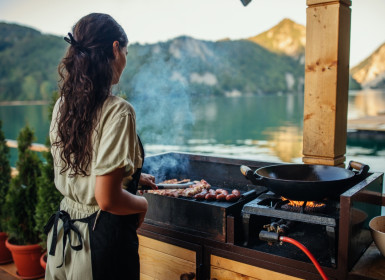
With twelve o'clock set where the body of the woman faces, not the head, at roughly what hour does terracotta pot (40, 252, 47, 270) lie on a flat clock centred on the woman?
The terracotta pot is roughly at 10 o'clock from the woman.

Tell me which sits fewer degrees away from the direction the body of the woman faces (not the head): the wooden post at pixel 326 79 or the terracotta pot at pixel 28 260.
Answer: the wooden post

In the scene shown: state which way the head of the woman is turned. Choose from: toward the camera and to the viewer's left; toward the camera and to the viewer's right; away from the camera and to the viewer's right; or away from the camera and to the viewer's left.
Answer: away from the camera and to the viewer's right

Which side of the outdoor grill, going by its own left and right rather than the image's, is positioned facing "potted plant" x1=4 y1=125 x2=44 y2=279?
right

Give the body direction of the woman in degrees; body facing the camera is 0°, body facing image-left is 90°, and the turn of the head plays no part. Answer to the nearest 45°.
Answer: approximately 225°

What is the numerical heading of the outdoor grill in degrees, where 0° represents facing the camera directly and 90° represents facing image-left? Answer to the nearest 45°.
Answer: approximately 45°

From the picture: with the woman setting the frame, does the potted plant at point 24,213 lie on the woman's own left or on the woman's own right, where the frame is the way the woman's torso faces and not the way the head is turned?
on the woman's own left

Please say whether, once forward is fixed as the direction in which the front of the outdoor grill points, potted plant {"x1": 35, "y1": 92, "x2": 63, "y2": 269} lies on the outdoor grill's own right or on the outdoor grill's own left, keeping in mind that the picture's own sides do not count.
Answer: on the outdoor grill's own right

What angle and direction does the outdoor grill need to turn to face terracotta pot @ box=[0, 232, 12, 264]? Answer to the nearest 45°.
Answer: approximately 90° to its right

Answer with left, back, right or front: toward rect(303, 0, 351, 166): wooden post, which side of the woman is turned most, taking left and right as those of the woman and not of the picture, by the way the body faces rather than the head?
front
